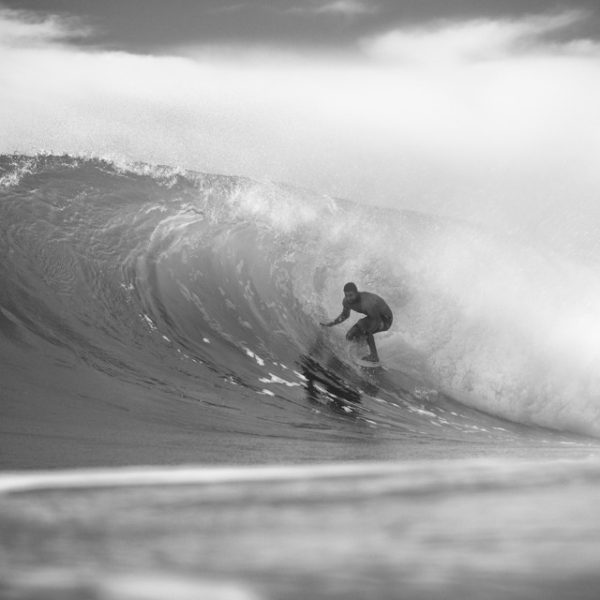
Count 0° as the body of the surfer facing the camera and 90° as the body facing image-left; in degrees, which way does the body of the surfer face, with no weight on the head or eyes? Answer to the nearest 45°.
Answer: approximately 90°
